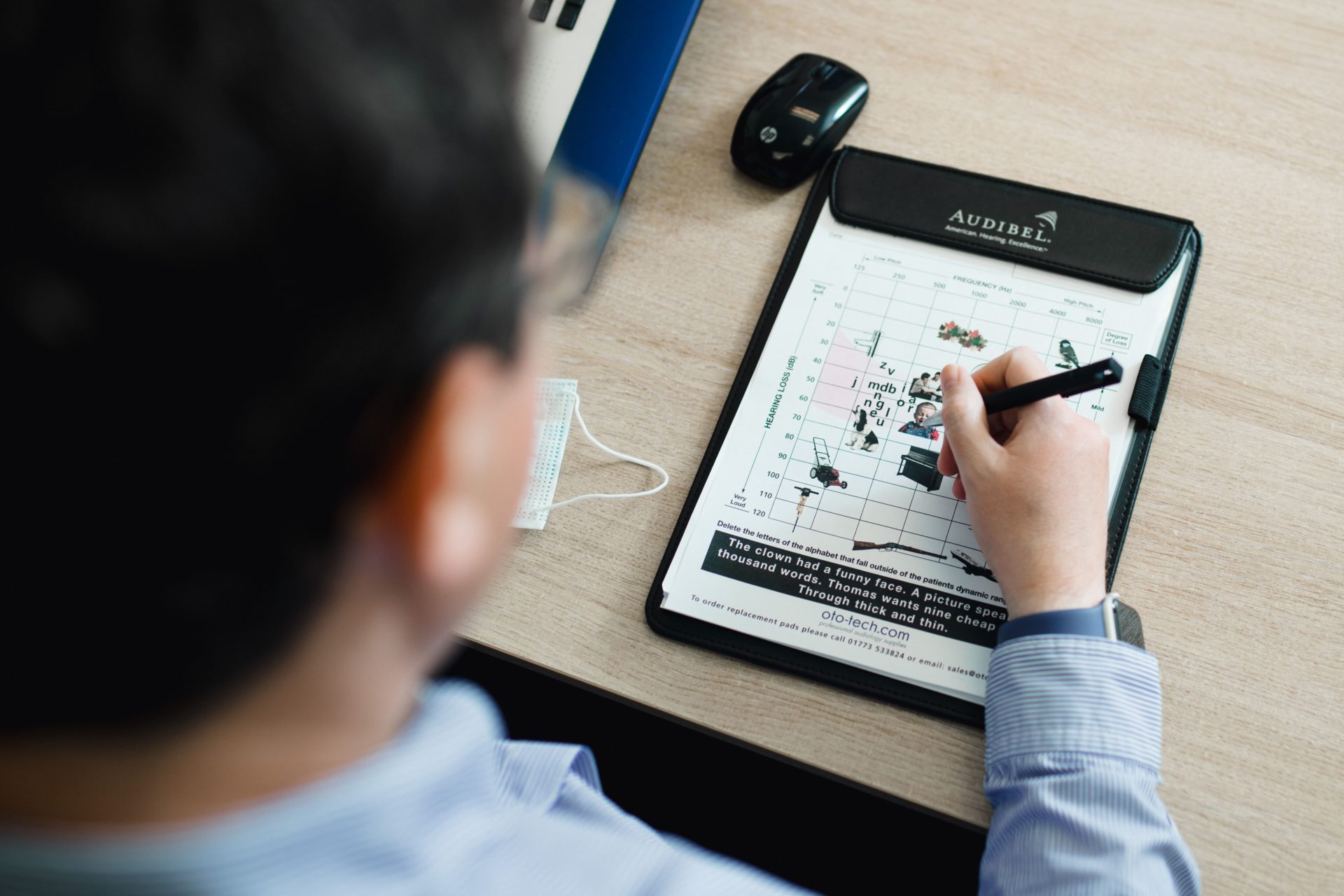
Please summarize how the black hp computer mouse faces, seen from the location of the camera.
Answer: facing away from the viewer and to the right of the viewer
